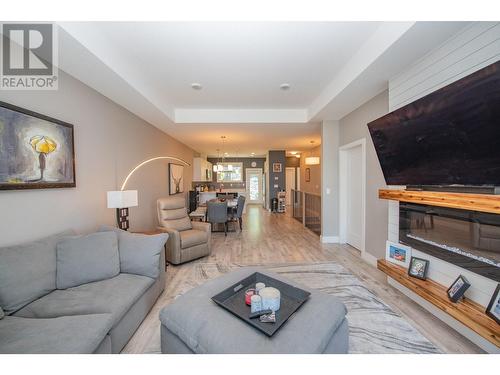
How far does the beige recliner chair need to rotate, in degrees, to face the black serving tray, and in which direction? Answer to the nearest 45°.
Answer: approximately 45° to its right

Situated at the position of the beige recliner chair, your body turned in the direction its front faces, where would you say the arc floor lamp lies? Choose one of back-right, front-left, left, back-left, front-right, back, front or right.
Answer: right

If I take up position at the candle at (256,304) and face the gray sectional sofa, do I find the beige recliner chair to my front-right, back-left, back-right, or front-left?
front-right

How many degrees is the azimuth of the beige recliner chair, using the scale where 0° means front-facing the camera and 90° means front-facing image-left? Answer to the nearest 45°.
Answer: approximately 315°

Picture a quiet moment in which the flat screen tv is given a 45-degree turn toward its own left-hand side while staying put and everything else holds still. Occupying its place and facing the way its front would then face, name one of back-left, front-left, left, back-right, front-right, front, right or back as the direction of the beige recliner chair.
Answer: right

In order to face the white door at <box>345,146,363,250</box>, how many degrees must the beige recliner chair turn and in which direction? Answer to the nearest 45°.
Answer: approximately 45° to its left

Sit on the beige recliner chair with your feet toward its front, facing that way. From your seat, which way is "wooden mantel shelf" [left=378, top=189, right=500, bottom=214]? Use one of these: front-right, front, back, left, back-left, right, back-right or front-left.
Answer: front

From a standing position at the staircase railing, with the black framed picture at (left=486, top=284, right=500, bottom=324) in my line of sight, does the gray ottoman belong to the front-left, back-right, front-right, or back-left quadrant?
front-right

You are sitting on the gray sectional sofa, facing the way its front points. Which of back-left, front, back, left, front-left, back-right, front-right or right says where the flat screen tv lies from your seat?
front

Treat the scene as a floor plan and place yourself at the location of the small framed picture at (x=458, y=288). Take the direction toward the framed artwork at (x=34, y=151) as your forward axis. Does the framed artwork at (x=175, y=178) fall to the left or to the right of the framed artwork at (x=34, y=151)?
right

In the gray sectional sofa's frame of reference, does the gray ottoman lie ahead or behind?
ahead

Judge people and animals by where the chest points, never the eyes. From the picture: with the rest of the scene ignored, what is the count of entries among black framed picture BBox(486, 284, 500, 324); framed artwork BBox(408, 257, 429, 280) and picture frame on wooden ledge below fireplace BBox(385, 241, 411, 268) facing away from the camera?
0

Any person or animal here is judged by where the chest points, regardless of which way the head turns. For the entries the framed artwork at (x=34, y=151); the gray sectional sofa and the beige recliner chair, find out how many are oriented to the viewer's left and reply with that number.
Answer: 0

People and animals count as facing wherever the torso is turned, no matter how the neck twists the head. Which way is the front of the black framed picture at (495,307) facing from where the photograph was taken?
facing the viewer and to the left of the viewer

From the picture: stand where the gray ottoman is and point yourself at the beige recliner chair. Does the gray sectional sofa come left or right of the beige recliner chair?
left
